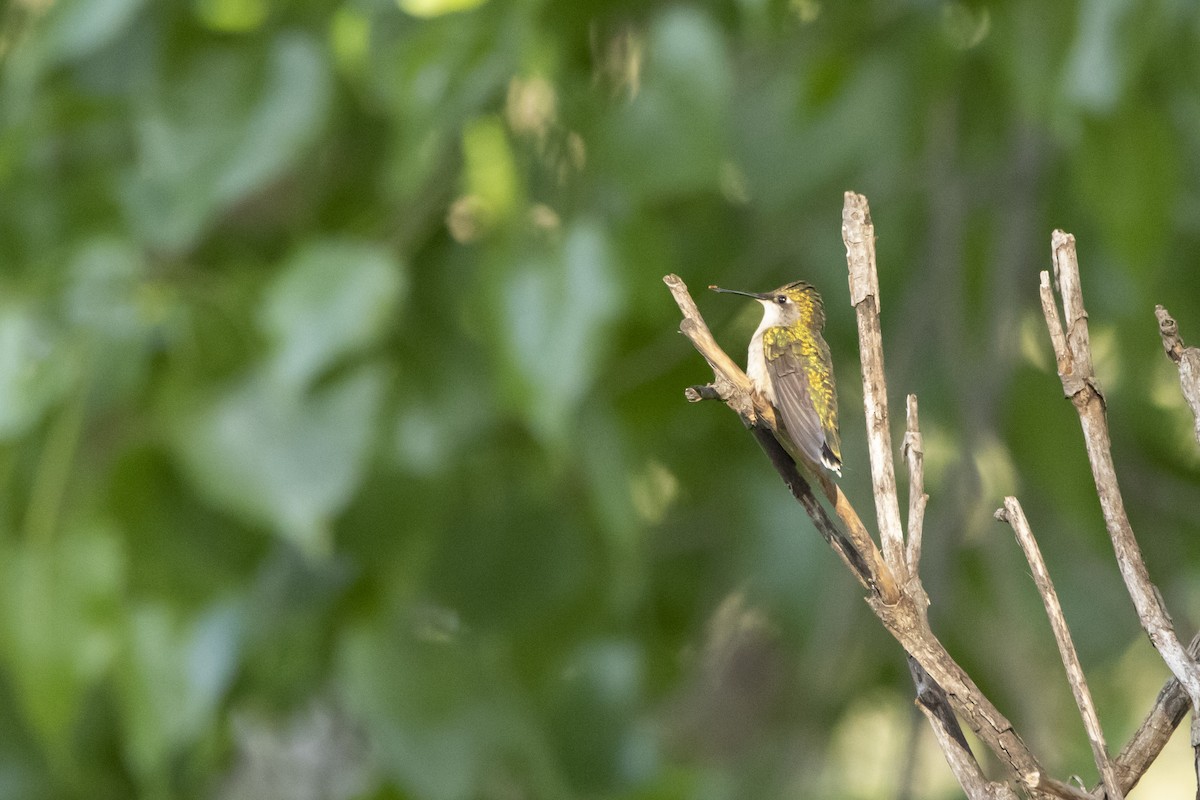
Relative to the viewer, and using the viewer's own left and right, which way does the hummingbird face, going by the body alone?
facing to the left of the viewer
